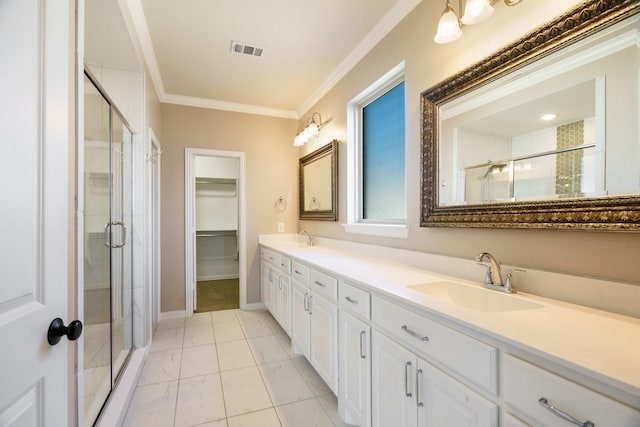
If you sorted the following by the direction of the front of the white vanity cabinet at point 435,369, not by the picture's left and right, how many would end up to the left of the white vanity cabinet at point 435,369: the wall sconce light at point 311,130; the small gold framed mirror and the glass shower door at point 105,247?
0

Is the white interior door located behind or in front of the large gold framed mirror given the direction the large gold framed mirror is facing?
in front

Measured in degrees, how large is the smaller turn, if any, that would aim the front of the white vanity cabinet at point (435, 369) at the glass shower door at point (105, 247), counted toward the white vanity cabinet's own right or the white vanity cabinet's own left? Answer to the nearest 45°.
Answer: approximately 45° to the white vanity cabinet's own right

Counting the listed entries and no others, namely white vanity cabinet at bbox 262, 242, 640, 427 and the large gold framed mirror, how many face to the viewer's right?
0

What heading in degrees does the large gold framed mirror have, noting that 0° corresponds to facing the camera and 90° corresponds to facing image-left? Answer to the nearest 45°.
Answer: approximately 45°

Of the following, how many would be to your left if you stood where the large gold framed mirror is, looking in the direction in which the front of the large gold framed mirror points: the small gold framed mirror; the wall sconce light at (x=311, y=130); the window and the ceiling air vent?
0

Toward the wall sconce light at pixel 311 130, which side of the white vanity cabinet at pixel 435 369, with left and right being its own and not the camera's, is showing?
right

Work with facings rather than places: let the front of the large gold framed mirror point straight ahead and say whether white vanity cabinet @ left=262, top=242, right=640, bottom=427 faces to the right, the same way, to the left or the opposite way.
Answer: the same way

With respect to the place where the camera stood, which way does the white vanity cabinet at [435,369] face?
facing the viewer and to the left of the viewer

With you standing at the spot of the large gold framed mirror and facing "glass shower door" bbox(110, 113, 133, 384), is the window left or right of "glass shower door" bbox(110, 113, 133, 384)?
right

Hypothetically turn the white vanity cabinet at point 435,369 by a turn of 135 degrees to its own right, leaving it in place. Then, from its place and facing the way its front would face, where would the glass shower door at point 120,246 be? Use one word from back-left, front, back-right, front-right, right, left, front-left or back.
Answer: left

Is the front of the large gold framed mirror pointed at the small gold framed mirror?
no

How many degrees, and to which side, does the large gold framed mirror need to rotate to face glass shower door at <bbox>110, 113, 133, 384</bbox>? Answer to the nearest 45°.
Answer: approximately 45° to its right

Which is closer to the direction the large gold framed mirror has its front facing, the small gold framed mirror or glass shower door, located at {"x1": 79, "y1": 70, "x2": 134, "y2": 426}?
the glass shower door

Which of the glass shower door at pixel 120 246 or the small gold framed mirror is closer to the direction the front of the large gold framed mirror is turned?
the glass shower door

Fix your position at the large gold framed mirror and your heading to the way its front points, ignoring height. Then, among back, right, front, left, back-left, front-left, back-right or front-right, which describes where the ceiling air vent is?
front-right

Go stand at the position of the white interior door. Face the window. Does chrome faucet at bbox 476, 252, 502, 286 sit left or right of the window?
right
